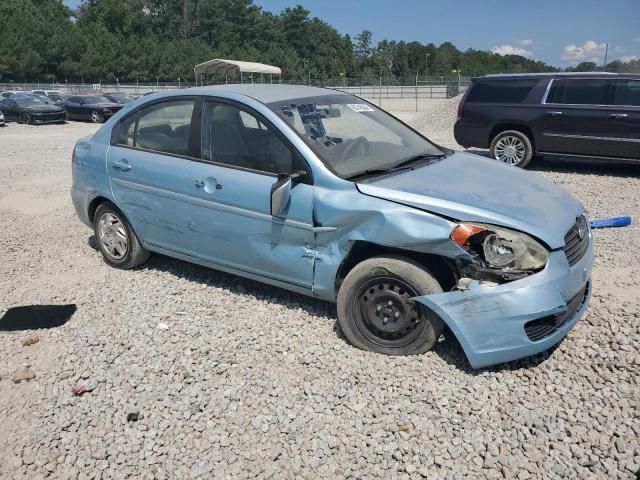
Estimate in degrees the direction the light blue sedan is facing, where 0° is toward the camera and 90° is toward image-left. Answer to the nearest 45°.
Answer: approximately 315°

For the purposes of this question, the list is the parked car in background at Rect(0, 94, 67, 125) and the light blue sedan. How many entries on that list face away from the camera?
0

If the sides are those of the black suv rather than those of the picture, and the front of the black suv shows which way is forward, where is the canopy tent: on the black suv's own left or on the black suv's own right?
on the black suv's own left

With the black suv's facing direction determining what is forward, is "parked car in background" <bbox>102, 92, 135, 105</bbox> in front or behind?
behind

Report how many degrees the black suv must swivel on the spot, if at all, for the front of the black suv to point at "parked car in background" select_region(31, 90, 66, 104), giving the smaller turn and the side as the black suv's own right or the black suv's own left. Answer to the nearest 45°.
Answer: approximately 135° to the black suv's own left

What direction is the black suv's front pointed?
to the viewer's right
